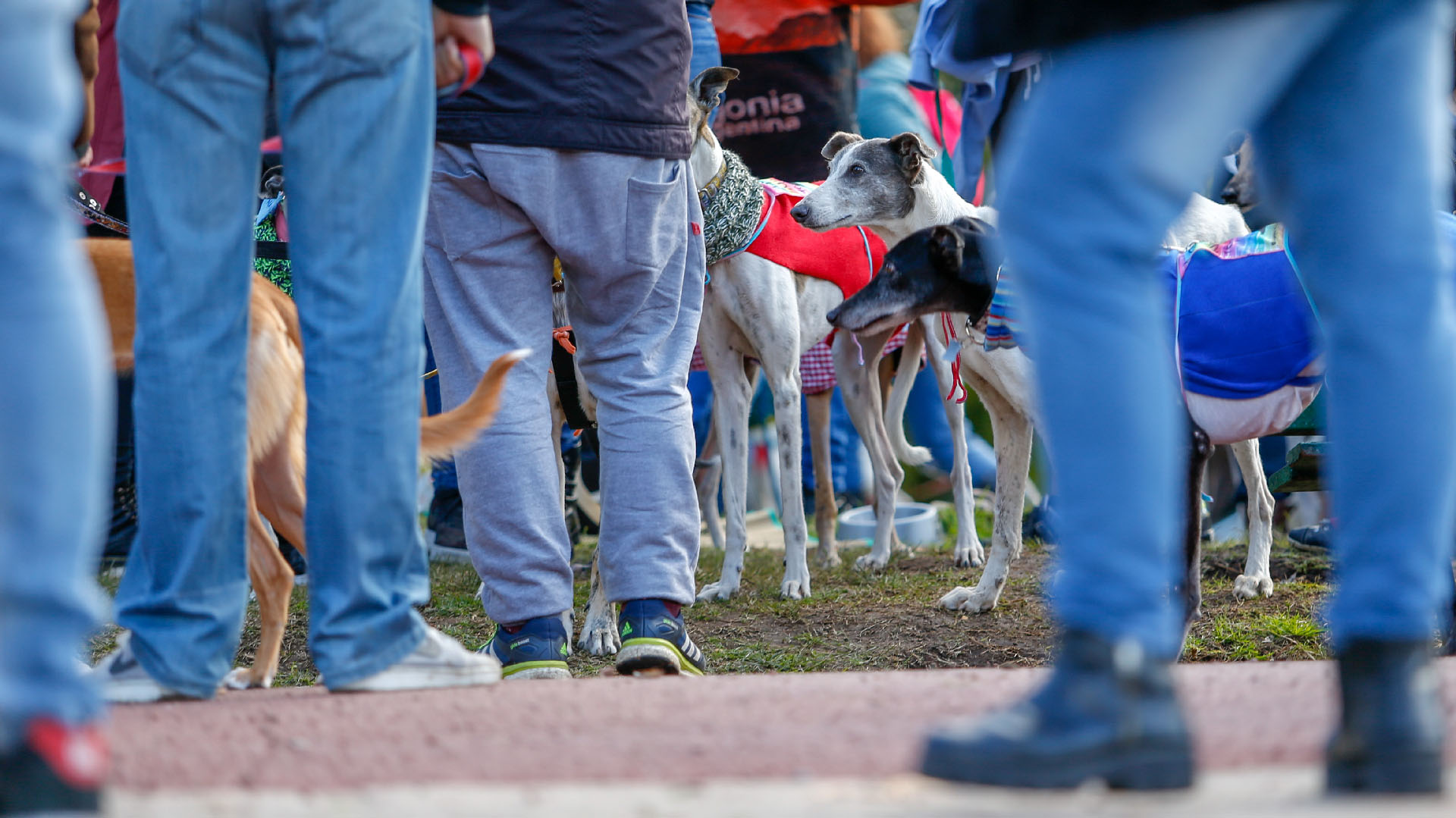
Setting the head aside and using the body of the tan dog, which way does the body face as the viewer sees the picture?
to the viewer's left

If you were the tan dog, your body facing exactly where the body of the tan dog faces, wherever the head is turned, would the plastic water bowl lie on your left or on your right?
on your right
